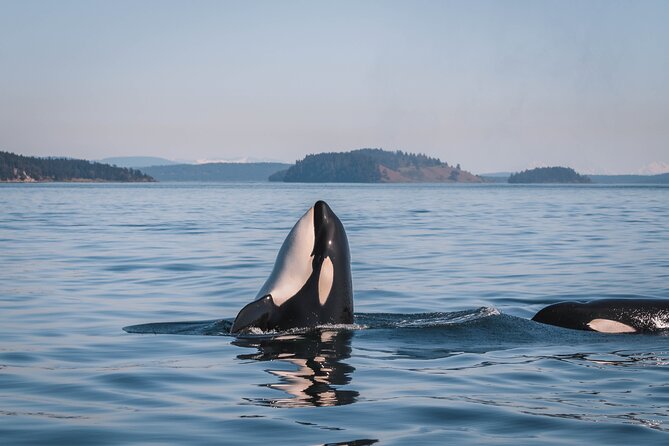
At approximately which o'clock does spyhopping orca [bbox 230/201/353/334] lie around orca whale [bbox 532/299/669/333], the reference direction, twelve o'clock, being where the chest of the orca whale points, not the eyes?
The spyhopping orca is roughly at 11 o'clock from the orca whale.

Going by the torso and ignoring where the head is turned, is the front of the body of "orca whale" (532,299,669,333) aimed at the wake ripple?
yes

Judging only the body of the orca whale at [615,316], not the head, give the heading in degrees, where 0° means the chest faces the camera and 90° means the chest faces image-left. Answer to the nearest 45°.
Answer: approximately 90°
